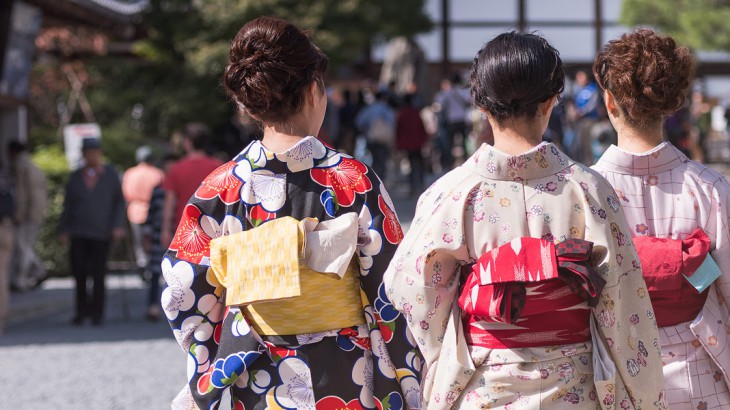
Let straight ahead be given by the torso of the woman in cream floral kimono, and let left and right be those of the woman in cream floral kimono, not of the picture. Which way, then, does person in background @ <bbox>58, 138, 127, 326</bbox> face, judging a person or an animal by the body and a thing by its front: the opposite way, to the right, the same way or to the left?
the opposite way

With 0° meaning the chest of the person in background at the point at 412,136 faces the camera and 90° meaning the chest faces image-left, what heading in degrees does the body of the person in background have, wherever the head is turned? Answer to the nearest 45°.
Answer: approximately 180°

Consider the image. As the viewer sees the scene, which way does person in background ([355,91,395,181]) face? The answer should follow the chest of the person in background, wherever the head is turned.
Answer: away from the camera

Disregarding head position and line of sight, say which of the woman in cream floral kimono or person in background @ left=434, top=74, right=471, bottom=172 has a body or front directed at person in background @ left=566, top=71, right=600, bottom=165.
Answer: the woman in cream floral kimono

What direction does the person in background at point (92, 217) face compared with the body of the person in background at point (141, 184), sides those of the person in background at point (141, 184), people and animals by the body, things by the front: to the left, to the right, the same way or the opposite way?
the opposite way

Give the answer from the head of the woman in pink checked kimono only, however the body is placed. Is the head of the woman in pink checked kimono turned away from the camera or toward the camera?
away from the camera

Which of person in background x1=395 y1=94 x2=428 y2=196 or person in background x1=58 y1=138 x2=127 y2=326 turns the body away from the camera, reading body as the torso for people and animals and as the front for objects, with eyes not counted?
person in background x1=395 y1=94 x2=428 y2=196

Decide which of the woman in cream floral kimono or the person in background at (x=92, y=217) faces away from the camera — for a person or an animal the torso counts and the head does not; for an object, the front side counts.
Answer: the woman in cream floral kimono

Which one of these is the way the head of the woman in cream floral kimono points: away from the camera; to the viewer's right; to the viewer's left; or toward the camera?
away from the camera

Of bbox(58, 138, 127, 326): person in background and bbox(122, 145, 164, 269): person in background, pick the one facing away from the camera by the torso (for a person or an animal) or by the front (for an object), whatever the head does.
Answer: bbox(122, 145, 164, 269): person in background

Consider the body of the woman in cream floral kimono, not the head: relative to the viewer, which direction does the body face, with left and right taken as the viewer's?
facing away from the viewer

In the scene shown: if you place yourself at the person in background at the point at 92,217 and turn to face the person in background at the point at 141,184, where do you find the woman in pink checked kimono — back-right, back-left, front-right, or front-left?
back-right
